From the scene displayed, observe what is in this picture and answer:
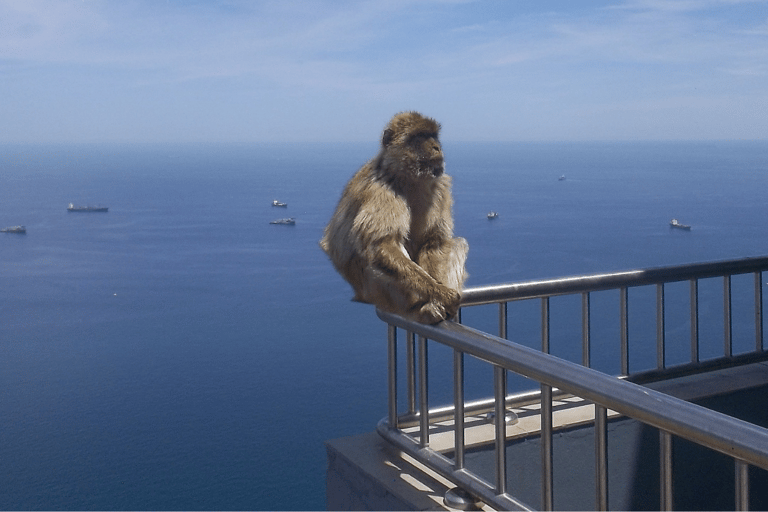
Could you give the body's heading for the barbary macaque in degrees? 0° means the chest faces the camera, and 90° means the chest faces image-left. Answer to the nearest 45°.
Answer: approximately 315°

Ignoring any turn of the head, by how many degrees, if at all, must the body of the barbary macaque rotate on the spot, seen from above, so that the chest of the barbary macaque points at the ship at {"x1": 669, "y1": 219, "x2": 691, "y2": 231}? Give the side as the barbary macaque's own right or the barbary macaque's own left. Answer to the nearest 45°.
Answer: approximately 135° to the barbary macaque's own left
